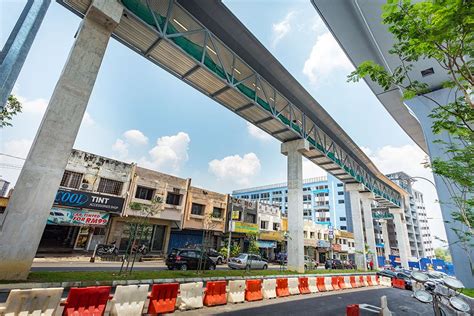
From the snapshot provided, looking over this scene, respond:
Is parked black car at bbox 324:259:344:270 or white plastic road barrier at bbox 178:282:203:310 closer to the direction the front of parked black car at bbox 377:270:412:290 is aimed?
the white plastic road barrier

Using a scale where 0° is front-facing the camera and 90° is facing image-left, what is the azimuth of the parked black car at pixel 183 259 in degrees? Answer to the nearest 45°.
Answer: approximately 225°

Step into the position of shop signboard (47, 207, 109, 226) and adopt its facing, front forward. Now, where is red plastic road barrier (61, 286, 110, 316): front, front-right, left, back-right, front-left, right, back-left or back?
front-right

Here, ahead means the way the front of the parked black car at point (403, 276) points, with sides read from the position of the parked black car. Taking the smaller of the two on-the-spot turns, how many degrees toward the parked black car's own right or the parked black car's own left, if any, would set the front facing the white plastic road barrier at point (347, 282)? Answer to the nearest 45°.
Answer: approximately 45° to the parked black car's own right

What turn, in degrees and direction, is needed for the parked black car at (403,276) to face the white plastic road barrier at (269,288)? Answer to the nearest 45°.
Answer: approximately 45° to its right

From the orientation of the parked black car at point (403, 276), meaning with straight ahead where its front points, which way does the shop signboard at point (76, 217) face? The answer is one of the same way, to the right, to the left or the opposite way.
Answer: to the left

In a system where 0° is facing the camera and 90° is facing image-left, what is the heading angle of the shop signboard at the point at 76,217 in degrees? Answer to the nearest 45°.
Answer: approximately 315°
